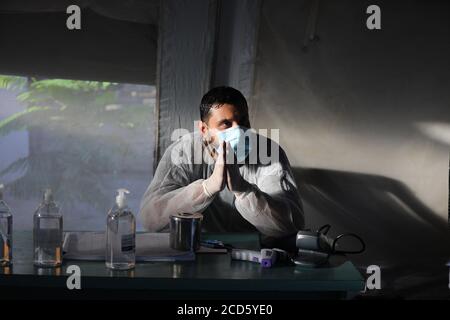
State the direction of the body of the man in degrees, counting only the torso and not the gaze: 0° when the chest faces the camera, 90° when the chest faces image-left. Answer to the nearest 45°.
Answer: approximately 0°

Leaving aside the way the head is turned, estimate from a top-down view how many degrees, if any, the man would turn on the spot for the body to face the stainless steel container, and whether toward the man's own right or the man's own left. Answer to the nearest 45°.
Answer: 0° — they already face it

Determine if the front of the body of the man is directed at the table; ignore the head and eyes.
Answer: yes

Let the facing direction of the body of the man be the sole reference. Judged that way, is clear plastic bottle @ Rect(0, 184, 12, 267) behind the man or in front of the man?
in front

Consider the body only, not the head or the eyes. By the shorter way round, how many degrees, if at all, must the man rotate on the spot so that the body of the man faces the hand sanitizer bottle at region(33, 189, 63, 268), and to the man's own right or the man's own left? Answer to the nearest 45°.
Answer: approximately 45° to the man's own right

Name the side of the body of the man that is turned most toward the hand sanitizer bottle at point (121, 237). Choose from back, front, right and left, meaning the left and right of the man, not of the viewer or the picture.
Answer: front

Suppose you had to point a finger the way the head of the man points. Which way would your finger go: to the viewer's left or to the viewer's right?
to the viewer's right
